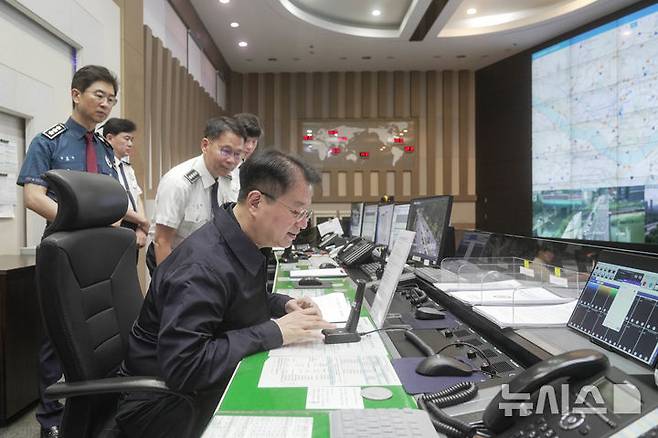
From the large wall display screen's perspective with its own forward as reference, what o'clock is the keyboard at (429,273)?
The keyboard is roughly at 11 o'clock from the large wall display screen.

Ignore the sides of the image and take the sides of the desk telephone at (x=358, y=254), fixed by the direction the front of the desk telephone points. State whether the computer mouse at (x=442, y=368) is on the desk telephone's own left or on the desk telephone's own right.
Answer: on the desk telephone's own left

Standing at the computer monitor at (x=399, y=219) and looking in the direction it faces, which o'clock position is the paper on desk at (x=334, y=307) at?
The paper on desk is roughly at 11 o'clock from the computer monitor.

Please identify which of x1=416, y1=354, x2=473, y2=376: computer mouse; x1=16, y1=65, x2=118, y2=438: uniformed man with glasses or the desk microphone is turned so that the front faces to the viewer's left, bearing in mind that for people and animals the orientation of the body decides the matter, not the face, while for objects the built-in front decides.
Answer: the desk microphone

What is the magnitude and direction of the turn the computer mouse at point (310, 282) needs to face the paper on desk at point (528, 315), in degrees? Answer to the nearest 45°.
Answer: approximately 45° to its right

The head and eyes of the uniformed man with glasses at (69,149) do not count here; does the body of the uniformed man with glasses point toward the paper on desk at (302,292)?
yes

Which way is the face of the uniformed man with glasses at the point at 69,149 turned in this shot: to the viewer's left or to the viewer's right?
to the viewer's right

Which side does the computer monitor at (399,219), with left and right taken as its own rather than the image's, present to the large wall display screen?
back

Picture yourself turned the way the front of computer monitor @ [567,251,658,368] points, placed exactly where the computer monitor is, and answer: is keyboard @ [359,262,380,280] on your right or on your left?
on your right

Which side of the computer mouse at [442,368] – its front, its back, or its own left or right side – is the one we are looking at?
right

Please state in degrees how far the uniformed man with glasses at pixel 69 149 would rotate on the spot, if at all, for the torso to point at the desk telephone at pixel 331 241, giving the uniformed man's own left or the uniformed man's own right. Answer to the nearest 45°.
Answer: approximately 90° to the uniformed man's own left
